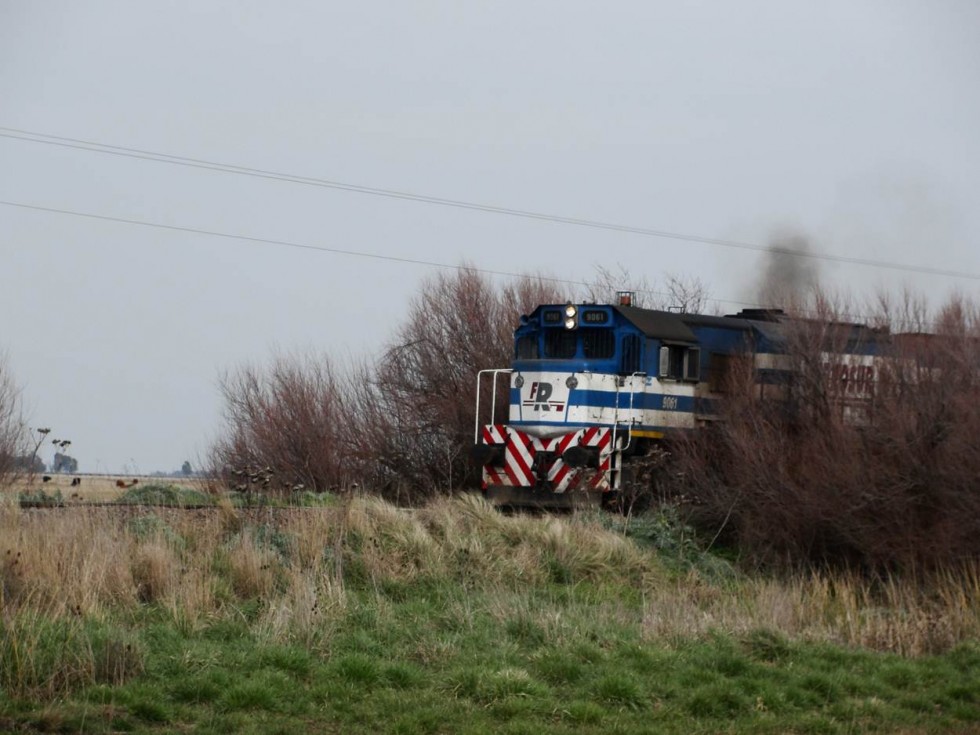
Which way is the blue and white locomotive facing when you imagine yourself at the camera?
facing the viewer and to the left of the viewer

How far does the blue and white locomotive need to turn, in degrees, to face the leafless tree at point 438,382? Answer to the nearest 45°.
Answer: approximately 90° to its right

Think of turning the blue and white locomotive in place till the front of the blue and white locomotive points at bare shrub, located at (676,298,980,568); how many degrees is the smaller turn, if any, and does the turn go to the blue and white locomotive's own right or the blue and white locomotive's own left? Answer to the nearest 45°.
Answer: approximately 90° to the blue and white locomotive's own left
